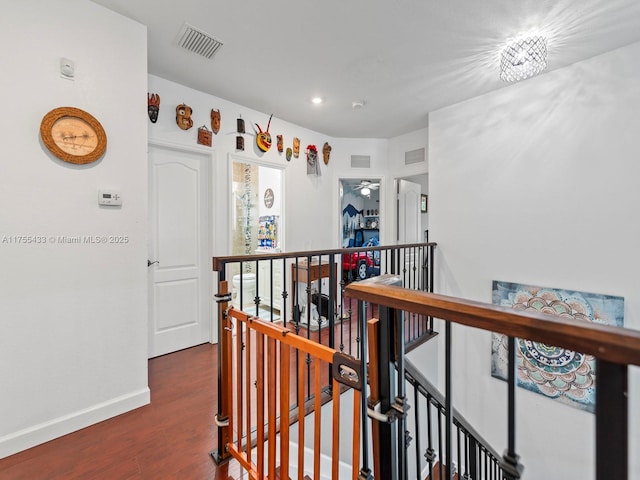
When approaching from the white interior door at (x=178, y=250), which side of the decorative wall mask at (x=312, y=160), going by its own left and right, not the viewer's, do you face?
right

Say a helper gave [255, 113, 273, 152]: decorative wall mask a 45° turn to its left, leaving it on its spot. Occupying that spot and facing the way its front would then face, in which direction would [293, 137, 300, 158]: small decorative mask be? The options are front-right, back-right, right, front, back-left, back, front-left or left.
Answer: front-left

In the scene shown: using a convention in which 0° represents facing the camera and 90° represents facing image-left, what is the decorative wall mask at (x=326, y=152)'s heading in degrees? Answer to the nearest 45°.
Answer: approximately 315°

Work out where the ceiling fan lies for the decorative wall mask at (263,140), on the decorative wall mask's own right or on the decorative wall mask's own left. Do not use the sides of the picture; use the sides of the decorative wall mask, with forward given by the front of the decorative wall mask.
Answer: on the decorative wall mask's own left

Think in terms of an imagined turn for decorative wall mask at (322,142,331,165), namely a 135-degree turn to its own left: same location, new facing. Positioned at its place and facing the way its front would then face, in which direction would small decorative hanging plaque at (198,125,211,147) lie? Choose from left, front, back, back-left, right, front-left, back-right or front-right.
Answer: back-left

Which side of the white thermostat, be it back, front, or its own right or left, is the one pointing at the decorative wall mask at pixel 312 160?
left

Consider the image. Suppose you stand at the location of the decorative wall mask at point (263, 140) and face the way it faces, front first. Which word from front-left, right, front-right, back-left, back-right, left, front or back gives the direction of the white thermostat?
right
